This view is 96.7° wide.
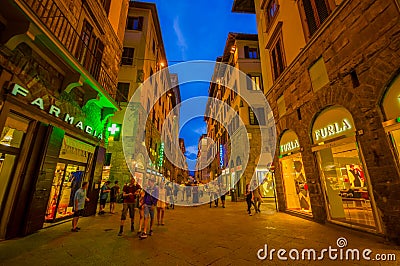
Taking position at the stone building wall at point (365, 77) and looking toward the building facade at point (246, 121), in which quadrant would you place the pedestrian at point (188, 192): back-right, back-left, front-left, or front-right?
front-left

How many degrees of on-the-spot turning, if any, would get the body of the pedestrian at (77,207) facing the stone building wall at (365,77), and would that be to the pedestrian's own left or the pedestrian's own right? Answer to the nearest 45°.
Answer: approximately 45° to the pedestrian's own right

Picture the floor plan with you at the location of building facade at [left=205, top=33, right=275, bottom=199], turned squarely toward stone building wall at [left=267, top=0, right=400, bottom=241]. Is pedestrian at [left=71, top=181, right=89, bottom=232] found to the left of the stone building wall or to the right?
right

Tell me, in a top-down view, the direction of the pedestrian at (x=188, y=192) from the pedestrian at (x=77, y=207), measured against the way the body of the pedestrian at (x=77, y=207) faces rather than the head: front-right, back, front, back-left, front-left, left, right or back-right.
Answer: front-left

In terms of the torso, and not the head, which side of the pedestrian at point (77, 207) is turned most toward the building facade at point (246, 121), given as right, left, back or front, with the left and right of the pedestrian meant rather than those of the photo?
front

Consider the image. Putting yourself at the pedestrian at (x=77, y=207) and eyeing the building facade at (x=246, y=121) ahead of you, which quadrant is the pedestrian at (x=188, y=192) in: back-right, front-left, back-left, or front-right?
front-left

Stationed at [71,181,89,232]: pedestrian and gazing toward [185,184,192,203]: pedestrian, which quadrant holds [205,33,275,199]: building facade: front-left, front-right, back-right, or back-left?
front-right
